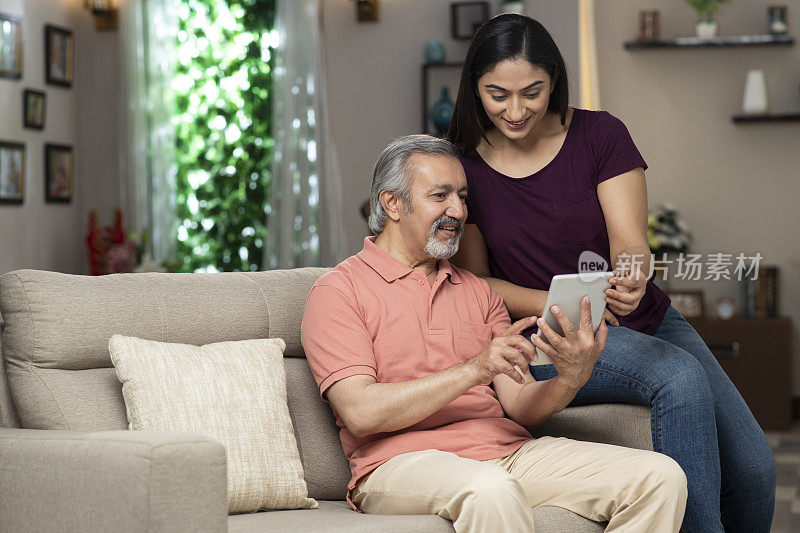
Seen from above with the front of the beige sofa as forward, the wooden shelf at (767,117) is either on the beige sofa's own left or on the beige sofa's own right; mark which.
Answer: on the beige sofa's own left

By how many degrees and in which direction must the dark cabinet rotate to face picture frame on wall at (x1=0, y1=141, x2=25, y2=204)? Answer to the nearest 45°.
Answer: approximately 90° to its right

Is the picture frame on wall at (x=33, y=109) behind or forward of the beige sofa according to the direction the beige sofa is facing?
behind

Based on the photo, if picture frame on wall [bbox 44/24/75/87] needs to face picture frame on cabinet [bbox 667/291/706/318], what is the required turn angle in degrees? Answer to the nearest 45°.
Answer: approximately 45° to its left

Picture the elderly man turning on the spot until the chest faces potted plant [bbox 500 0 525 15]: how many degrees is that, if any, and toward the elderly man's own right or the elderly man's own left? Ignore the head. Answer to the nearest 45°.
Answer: approximately 135° to the elderly man's own left

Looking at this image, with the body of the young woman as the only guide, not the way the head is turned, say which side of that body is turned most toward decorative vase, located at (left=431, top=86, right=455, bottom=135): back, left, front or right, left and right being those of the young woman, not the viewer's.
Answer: back

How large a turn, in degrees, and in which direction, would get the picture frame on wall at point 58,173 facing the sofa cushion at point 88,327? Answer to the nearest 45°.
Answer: approximately 45° to its right

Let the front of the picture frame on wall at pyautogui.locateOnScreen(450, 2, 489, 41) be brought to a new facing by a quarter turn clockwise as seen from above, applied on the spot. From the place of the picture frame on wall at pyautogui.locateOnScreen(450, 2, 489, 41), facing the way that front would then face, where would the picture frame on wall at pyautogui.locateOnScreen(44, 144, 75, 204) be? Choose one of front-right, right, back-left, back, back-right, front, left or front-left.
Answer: front

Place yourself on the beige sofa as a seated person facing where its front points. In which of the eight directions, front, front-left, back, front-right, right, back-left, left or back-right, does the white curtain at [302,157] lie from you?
back-left

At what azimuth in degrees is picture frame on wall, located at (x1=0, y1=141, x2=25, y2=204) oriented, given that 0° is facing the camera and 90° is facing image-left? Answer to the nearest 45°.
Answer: approximately 315°

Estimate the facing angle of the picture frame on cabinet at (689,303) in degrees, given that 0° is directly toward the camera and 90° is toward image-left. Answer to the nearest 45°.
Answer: approximately 0°

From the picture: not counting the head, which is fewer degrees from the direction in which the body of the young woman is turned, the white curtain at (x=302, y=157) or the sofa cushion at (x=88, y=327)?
the sofa cushion
